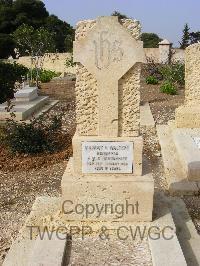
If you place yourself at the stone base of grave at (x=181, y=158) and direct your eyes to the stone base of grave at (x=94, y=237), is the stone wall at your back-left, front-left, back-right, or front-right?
back-right

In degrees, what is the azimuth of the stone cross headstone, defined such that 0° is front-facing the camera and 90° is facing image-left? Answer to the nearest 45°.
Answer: approximately 0°

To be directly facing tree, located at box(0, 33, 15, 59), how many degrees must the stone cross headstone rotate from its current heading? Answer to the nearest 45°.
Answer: approximately 180°

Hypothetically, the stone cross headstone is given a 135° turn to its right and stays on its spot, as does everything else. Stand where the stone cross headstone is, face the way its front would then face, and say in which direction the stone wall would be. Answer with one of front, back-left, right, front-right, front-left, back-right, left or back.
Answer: front-right

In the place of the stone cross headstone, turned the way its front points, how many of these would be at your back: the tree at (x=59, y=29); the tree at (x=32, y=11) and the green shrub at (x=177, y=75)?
3

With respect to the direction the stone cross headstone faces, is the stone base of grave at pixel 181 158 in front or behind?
behind

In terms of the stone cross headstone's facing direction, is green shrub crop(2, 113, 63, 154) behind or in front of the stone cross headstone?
behind

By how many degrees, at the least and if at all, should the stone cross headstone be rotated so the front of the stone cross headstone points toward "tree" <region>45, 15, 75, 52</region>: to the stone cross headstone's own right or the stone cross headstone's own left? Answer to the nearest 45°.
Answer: approximately 180°

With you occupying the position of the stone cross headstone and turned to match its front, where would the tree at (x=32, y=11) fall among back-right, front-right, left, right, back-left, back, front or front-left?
back

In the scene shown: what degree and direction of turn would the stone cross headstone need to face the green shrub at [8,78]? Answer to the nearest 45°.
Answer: approximately 180°
